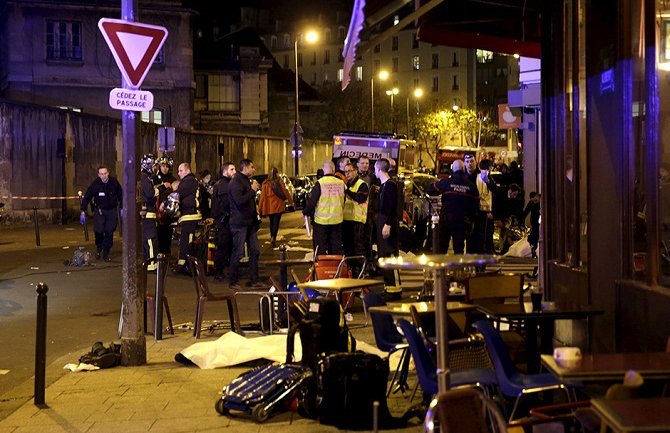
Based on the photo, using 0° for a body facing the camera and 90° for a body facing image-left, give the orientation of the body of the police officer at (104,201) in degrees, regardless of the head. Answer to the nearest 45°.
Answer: approximately 0°

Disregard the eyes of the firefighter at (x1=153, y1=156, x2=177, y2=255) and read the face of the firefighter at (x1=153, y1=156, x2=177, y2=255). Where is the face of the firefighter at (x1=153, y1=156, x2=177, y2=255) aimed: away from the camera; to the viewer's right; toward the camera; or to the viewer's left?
toward the camera

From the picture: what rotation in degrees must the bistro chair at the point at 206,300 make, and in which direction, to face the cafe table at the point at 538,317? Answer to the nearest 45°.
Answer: approximately 45° to its right

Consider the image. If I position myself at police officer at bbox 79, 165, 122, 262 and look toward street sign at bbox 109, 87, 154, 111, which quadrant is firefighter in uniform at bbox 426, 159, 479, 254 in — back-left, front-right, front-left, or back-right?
front-left

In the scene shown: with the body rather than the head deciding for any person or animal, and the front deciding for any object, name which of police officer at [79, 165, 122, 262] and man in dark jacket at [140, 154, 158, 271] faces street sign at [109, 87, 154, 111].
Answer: the police officer

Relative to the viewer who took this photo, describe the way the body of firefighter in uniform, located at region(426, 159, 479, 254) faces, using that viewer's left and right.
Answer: facing away from the viewer

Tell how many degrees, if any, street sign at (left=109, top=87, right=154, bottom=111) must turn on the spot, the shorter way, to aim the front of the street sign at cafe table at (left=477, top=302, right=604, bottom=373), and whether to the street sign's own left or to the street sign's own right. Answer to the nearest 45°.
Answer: approximately 45° to the street sign's own left

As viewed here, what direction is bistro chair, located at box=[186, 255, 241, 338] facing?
to the viewer's right

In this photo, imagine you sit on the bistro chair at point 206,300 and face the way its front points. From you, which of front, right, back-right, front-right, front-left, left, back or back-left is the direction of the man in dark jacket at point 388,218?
front-left

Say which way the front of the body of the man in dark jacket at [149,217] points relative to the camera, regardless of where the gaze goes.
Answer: to the viewer's right

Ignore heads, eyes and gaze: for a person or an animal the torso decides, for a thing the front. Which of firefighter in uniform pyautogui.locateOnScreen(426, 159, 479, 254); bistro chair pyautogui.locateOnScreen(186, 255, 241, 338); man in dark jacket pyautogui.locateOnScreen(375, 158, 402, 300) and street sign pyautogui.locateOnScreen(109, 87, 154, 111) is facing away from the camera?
the firefighter in uniform

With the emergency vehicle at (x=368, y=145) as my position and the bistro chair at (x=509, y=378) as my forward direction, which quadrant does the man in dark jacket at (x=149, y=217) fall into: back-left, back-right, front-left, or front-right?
front-right
